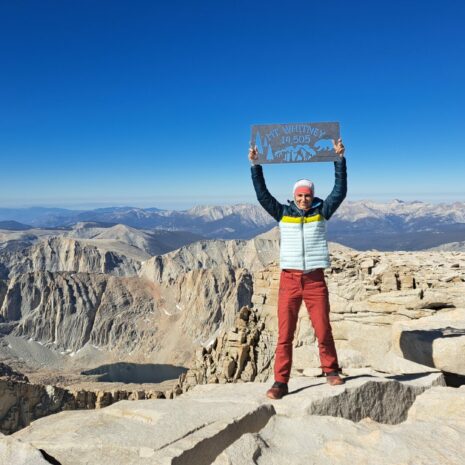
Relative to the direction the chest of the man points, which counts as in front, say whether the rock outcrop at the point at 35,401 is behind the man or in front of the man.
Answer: behind

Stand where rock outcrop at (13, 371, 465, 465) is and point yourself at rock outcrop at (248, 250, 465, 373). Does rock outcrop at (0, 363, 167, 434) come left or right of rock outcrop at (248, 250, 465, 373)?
left

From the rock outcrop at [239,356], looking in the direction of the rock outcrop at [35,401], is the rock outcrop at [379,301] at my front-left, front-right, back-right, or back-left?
back-right

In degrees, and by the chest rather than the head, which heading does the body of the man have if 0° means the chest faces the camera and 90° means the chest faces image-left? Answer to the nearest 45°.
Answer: approximately 0°

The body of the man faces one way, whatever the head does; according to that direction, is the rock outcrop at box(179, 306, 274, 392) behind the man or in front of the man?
behind
